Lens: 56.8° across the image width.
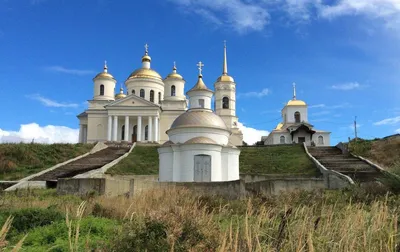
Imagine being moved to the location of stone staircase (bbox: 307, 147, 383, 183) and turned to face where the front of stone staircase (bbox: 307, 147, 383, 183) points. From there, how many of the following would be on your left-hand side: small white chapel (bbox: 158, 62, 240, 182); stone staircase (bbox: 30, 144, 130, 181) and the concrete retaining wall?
0

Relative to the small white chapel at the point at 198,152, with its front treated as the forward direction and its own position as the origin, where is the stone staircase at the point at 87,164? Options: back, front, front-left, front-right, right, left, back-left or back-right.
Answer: back-right

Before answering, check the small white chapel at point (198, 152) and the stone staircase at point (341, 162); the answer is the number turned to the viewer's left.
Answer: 0

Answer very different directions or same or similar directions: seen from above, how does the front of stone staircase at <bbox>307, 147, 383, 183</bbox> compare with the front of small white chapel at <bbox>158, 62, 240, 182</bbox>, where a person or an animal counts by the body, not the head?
same or similar directions

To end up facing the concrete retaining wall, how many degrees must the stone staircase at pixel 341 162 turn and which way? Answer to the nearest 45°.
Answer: approximately 45° to its right

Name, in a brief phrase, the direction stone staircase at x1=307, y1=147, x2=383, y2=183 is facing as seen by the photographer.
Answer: facing the viewer and to the right of the viewer

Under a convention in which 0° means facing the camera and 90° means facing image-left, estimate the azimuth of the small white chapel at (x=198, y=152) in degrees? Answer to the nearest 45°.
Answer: approximately 0°

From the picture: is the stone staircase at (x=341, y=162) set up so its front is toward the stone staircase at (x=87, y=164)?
no

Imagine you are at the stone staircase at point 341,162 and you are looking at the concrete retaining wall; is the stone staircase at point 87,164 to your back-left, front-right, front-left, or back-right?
front-right

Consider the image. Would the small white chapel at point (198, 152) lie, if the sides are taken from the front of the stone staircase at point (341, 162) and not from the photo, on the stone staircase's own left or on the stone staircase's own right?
on the stone staircase's own right

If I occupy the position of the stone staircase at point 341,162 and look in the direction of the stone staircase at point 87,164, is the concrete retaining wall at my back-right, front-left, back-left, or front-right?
front-left

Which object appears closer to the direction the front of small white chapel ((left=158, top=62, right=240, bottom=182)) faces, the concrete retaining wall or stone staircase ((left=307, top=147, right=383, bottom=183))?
the concrete retaining wall

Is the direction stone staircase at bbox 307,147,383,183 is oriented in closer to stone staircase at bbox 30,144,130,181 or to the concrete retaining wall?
the concrete retaining wall
